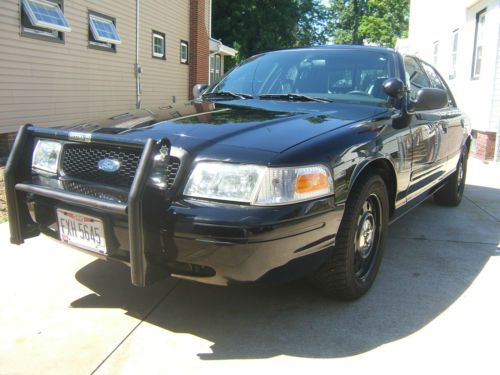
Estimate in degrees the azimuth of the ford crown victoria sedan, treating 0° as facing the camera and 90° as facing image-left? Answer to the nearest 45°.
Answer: approximately 45°

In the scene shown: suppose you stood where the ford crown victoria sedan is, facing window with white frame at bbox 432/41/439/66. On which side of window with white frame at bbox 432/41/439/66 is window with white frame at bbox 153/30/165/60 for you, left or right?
left

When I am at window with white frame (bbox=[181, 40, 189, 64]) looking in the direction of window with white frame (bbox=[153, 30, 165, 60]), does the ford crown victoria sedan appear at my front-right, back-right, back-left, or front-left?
front-left

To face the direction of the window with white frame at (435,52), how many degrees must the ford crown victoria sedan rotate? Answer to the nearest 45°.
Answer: approximately 180°

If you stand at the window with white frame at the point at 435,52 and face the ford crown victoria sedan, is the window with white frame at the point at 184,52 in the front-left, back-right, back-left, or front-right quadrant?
front-right

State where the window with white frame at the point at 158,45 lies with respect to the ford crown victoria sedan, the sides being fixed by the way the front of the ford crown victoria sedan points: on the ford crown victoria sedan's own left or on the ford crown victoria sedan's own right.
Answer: on the ford crown victoria sedan's own right

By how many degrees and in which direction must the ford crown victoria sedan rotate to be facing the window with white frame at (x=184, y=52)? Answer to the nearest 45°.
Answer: approximately 135° to its right

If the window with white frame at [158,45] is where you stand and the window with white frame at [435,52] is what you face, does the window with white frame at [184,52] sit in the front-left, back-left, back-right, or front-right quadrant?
front-left
